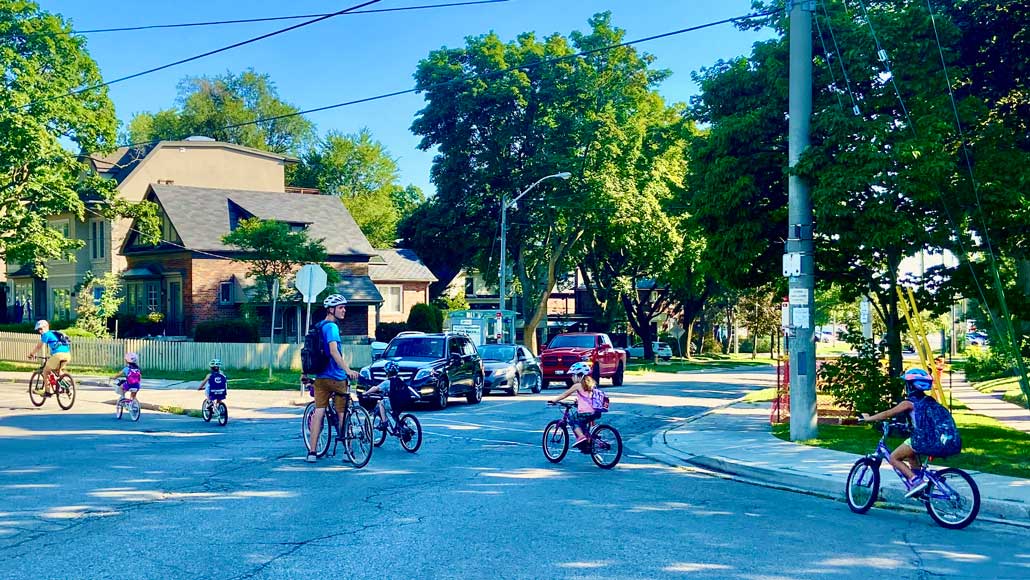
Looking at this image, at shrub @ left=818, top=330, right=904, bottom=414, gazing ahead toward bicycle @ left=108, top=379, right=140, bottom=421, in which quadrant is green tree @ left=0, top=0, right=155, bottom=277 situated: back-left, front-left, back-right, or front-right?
front-right

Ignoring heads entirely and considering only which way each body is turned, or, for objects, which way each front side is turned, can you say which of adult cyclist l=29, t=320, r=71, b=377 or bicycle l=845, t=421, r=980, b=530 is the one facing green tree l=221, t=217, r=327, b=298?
the bicycle

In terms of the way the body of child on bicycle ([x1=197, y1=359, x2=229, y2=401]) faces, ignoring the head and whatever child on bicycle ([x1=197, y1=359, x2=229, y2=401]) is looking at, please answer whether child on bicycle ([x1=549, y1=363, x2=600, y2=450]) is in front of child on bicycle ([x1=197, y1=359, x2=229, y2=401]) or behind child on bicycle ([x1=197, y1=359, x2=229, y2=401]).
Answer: behind

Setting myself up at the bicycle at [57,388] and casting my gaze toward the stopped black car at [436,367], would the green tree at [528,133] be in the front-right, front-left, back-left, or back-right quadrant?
front-left

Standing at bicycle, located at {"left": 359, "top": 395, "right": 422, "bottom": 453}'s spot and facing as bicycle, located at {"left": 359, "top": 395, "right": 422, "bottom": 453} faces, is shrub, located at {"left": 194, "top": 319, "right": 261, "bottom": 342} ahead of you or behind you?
ahead

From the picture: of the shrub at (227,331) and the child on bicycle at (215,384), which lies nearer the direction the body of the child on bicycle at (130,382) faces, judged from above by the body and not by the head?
the shrub

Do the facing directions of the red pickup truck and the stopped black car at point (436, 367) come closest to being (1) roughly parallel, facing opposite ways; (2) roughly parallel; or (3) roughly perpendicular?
roughly parallel

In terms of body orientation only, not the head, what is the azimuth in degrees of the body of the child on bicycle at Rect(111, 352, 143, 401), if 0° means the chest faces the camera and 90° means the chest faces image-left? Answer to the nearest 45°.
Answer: approximately 135°

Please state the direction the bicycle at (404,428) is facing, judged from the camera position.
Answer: facing away from the viewer and to the left of the viewer

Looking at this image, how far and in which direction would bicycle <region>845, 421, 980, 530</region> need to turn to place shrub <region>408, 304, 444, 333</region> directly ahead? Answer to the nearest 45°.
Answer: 0° — it already faces it

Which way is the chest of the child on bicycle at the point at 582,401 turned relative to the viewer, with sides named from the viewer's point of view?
facing away from the viewer and to the left of the viewer

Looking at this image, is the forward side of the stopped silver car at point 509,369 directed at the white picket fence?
no

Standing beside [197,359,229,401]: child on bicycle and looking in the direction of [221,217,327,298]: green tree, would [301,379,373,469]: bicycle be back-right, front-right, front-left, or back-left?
back-right

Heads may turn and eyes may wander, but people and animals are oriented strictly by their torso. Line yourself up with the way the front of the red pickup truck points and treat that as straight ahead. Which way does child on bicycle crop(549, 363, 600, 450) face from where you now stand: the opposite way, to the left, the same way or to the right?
to the right

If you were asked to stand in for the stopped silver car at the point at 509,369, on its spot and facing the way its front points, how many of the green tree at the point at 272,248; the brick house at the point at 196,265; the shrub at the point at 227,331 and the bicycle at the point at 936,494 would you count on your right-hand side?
3

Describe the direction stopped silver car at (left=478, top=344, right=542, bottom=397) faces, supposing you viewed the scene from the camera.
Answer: facing the viewer and to the left of the viewer
